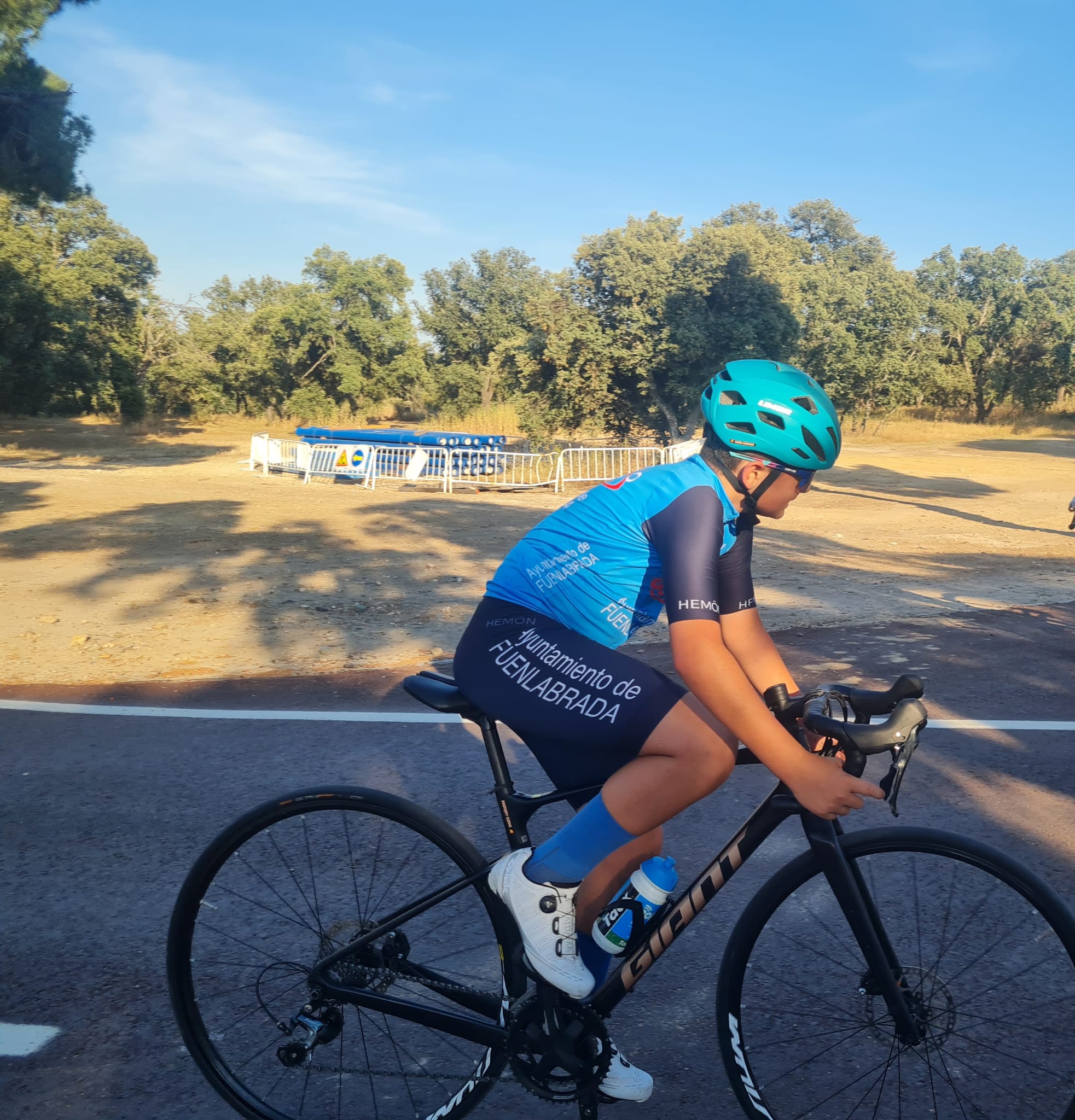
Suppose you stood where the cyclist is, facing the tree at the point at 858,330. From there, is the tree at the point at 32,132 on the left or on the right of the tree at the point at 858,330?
left

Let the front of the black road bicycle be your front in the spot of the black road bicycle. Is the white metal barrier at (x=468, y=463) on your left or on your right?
on your left

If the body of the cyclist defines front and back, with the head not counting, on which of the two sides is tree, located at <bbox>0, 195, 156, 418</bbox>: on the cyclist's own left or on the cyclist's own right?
on the cyclist's own left

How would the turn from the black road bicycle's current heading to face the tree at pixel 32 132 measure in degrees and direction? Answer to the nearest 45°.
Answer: approximately 135° to its left

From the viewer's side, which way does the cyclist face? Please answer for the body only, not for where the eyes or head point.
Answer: to the viewer's right

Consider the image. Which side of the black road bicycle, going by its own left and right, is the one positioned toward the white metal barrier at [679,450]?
left

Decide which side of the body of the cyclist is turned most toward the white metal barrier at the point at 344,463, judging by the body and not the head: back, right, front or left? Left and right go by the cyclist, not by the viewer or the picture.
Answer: left

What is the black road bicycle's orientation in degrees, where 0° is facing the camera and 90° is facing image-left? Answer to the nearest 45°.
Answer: approximately 270°

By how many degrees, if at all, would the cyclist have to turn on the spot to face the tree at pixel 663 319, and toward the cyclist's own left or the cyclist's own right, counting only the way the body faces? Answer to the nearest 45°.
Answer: approximately 90° to the cyclist's own left

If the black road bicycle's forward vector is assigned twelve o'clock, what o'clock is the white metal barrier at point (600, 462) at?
The white metal barrier is roughly at 9 o'clock from the black road bicycle.

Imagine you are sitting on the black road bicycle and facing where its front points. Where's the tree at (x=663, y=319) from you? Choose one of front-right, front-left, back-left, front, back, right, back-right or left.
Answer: left

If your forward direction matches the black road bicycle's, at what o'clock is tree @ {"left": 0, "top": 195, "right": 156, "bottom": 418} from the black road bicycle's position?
The tree is roughly at 8 o'clock from the black road bicycle.

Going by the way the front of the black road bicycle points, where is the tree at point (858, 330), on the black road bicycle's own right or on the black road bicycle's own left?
on the black road bicycle's own left

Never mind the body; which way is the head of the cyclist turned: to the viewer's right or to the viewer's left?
to the viewer's right
